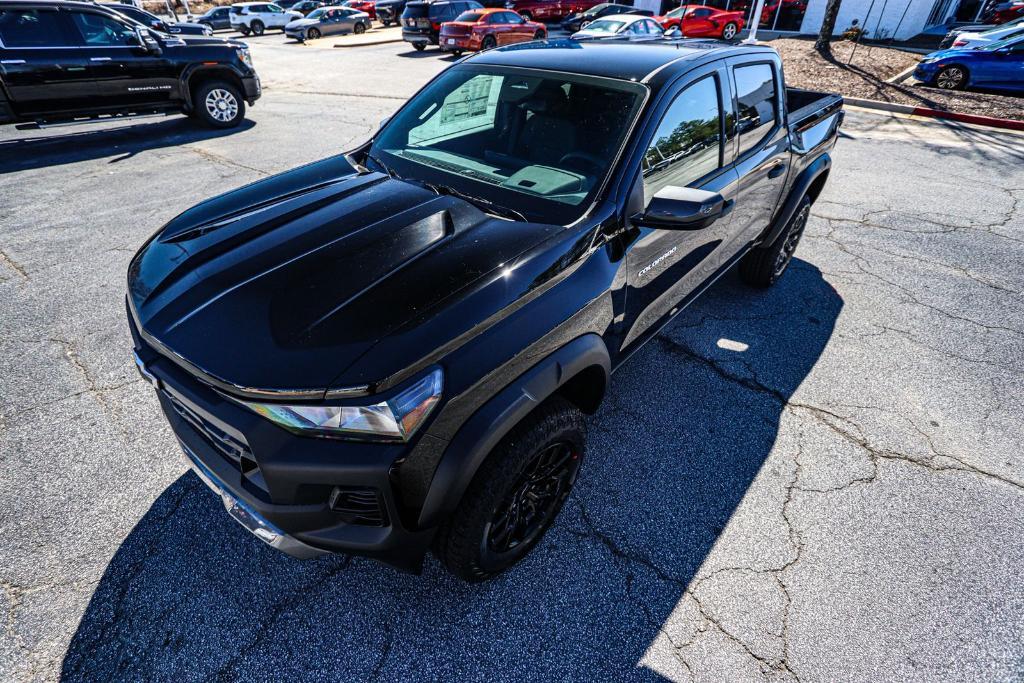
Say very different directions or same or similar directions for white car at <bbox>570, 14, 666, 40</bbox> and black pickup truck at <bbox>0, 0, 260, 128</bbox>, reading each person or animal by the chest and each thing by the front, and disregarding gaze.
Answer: very different directions

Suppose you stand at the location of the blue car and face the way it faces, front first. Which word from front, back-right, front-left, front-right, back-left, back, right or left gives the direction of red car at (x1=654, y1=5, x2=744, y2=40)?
front-right

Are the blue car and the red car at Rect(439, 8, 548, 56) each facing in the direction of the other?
no

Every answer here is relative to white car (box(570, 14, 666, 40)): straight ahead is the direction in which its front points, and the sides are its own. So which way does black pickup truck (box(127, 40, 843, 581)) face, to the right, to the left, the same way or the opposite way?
the same way

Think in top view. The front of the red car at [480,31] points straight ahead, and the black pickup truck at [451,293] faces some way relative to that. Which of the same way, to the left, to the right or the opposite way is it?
the opposite way

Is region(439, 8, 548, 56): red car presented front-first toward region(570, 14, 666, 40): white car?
no

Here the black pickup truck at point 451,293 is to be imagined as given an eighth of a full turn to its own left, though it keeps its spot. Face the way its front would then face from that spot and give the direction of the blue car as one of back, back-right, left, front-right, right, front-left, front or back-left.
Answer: back-left

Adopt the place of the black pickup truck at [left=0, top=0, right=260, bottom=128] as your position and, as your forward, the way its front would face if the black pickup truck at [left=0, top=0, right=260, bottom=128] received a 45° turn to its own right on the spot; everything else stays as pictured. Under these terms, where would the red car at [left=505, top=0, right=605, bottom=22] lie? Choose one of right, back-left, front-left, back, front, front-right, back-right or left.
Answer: left

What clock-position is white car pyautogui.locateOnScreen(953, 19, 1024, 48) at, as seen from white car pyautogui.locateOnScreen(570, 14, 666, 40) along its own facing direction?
white car pyautogui.locateOnScreen(953, 19, 1024, 48) is roughly at 8 o'clock from white car pyautogui.locateOnScreen(570, 14, 666, 40).

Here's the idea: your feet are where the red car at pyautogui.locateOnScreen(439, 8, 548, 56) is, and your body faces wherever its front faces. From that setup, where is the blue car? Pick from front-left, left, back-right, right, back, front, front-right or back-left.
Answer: right

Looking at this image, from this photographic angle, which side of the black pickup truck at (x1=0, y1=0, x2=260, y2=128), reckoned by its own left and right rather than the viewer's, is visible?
right

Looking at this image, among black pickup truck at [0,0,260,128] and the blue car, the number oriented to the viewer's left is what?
1

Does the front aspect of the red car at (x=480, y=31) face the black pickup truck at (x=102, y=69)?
no

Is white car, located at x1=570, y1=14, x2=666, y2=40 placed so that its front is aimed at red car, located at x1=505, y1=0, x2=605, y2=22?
no

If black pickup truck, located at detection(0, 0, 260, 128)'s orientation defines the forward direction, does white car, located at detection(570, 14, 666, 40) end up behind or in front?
in front

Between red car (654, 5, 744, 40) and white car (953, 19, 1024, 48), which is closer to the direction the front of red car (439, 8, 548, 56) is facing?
the red car

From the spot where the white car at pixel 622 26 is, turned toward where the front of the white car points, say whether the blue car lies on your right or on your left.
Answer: on your left

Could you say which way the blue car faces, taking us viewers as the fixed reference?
facing to the left of the viewer

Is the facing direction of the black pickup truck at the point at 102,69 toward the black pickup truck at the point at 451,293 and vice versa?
no

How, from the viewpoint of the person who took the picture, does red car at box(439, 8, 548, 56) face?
facing away from the viewer and to the right of the viewer

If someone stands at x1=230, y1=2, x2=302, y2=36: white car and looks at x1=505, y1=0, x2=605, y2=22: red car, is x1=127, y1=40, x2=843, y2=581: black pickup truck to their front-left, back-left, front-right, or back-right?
front-right

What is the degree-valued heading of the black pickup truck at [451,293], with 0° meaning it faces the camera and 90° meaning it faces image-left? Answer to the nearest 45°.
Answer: approximately 45°

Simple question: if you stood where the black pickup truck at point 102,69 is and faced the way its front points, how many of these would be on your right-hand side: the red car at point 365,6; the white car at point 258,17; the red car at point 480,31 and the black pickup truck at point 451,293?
1

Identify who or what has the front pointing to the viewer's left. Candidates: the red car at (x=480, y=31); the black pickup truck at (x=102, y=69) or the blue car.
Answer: the blue car
